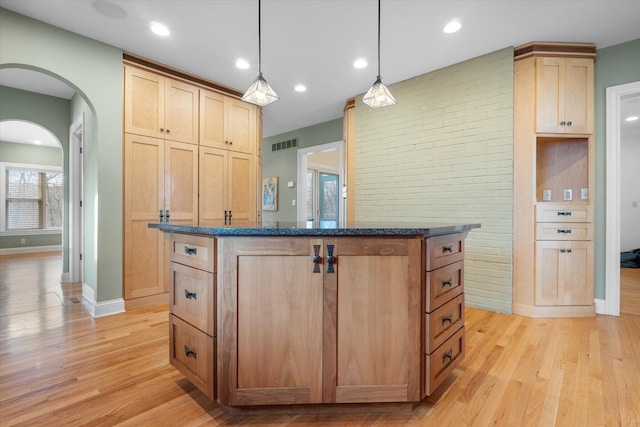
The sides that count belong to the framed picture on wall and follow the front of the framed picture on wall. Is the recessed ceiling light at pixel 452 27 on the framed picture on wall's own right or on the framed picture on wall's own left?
on the framed picture on wall's own left

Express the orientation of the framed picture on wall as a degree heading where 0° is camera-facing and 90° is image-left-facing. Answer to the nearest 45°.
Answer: approximately 45°

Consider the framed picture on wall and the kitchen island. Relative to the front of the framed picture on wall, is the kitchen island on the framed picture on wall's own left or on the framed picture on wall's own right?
on the framed picture on wall's own left

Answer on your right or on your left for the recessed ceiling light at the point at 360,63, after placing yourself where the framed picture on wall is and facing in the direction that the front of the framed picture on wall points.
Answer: on your left

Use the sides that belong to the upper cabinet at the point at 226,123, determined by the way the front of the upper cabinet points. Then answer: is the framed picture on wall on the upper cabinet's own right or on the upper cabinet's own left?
on the upper cabinet's own left

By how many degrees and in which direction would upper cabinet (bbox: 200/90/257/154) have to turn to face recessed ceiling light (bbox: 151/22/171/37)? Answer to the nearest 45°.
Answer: approximately 90° to its right

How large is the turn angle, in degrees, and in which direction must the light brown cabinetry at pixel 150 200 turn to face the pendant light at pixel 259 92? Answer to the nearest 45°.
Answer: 0° — it already faces it
